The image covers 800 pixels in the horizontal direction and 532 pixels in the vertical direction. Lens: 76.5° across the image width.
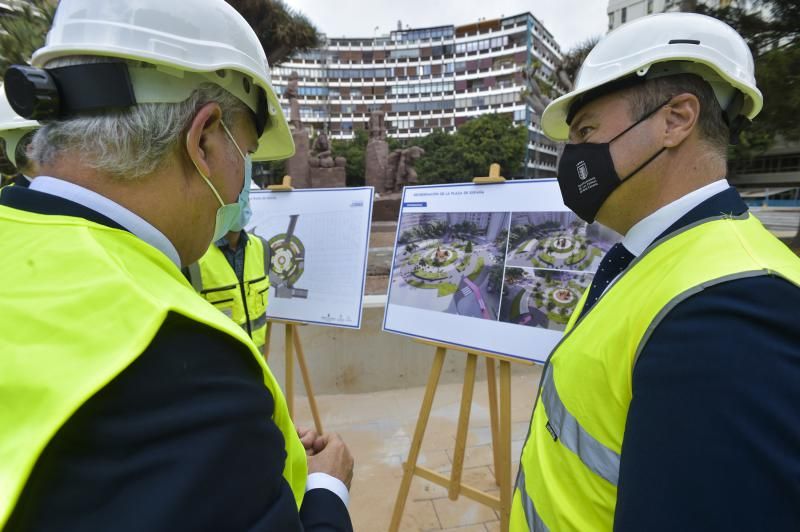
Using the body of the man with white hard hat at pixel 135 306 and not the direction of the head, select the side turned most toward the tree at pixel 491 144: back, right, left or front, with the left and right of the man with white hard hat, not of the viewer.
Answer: front

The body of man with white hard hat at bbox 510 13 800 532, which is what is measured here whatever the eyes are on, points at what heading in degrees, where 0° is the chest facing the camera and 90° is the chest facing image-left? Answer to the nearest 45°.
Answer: approximately 90°

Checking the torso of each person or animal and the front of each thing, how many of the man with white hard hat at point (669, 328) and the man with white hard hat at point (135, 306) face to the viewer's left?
1

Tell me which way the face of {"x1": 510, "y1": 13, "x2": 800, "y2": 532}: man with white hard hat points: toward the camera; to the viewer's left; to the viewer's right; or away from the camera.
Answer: to the viewer's left

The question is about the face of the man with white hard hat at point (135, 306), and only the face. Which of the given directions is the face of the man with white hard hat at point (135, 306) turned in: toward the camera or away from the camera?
away from the camera

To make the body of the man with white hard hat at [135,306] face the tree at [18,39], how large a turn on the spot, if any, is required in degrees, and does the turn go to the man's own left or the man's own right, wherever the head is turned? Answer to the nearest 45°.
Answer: approximately 45° to the man's own left

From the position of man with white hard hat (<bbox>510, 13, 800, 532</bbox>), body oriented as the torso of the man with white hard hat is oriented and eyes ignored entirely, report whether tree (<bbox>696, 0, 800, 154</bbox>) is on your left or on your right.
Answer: on your right

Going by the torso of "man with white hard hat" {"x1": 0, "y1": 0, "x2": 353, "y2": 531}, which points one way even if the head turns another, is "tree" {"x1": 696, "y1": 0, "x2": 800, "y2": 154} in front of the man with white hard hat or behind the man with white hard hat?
in front

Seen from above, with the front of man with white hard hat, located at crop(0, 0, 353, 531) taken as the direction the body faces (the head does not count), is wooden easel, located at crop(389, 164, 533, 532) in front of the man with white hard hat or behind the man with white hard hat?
in front

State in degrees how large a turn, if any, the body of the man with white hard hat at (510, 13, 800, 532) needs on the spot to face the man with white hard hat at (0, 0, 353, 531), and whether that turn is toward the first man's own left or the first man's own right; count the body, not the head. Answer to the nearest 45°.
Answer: approximately 45° to the first man's own left

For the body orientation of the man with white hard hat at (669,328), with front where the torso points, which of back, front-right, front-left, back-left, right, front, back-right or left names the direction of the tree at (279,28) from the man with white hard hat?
front-right

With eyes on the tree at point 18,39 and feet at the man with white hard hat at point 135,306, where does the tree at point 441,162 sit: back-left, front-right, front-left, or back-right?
front-right

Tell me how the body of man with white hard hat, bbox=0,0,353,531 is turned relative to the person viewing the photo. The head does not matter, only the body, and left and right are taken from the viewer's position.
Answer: facing away from the viewer and to the right of the viewer
